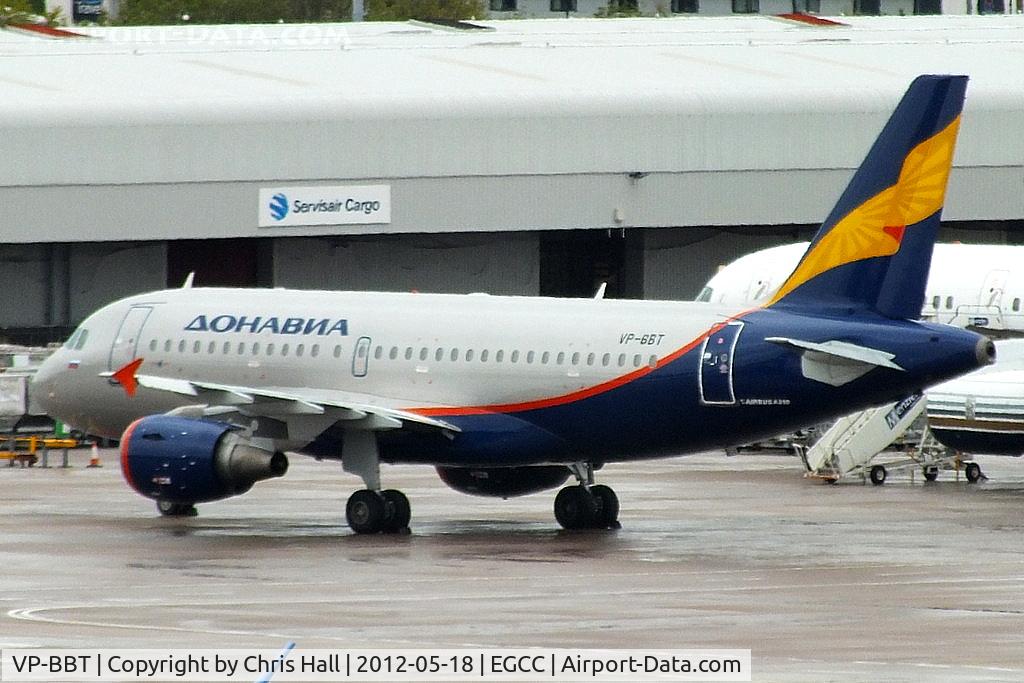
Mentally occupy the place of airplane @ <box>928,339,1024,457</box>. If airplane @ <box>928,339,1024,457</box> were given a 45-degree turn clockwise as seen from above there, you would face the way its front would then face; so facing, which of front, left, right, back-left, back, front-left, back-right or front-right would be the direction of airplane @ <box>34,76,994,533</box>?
left

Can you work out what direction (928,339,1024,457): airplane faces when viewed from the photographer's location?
facing to the left of the viewer

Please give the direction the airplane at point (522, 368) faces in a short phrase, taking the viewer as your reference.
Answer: facing away from the viewer and to the left of the viewer
